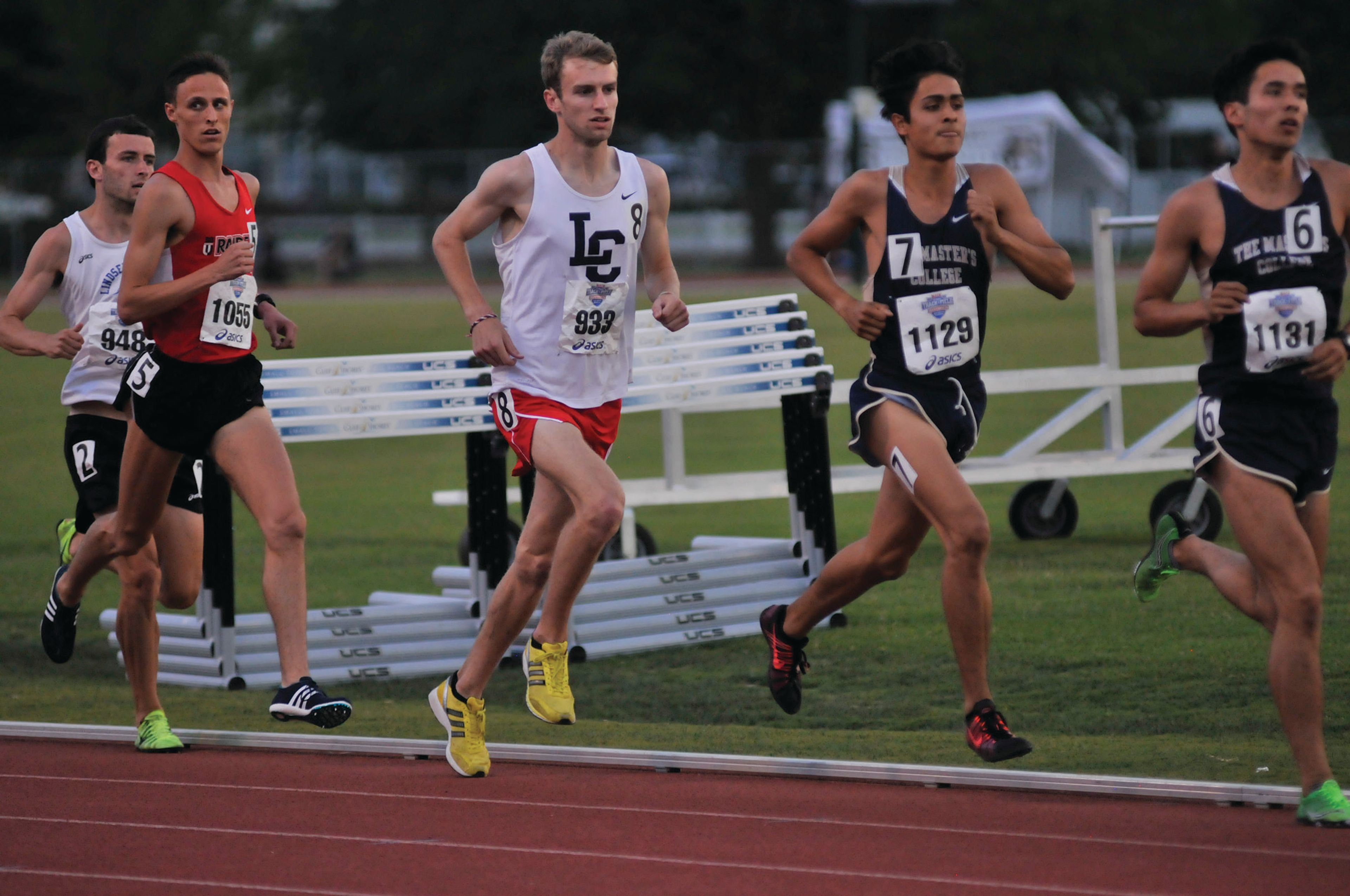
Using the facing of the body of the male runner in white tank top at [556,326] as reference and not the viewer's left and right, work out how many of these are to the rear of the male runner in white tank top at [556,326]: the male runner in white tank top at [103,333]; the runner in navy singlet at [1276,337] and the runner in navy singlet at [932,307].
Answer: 1

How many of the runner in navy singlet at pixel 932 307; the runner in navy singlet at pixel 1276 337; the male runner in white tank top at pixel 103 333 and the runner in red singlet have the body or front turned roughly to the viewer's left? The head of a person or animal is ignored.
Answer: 0

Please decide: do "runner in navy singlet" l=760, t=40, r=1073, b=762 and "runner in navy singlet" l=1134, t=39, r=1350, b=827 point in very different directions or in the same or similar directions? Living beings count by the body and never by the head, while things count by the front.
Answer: same or similar directions

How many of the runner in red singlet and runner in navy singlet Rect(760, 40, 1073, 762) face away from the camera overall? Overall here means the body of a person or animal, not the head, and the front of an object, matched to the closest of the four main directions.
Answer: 0

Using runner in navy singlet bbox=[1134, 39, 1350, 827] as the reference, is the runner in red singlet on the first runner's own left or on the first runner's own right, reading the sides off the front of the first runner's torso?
on the first runner's own right

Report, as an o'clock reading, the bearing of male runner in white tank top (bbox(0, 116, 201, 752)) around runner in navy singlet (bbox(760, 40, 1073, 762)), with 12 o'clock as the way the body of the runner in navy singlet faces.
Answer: The male runner in white tank top is roughly at 5 o'clock from the runner in navy singlet.

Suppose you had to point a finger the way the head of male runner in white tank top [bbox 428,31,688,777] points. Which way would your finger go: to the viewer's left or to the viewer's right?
to the viewer's right

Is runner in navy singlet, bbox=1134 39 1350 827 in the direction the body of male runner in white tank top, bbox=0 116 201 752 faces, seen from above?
yes

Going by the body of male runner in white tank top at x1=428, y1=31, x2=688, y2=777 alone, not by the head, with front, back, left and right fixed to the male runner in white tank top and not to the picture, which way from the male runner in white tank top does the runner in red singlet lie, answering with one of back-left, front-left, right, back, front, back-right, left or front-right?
back-right

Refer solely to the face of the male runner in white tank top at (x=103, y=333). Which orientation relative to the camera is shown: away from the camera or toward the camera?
toward the camera

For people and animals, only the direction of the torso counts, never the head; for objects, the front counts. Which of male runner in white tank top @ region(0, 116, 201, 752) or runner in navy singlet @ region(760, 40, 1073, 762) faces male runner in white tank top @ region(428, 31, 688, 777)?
male runner in white tank top @ region(0, 116, 201, 752)

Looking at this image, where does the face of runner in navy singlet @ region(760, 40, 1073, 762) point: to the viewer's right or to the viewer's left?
to the viewer's right

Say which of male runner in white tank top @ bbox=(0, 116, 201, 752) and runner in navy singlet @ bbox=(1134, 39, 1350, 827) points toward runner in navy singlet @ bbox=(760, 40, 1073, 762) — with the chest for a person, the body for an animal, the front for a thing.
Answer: the male runner in white tank top

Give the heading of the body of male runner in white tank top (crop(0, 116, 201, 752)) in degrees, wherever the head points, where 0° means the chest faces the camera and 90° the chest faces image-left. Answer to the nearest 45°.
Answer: approximately 315°

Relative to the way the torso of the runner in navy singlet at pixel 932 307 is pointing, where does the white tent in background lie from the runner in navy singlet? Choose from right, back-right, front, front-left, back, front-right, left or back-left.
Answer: back-left

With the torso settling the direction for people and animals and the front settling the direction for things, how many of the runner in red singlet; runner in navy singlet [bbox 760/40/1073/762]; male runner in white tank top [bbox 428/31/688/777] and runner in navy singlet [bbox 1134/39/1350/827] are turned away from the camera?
0

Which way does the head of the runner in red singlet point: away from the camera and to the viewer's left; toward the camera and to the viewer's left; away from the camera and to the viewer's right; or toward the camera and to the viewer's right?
toward the camera and to the viewer's right

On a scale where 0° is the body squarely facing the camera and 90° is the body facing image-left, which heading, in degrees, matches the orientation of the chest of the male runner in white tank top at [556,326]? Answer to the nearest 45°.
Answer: approximately 315°

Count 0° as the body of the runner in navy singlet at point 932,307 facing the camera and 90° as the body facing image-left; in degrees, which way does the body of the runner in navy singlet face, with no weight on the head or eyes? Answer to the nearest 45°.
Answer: approximately 315°

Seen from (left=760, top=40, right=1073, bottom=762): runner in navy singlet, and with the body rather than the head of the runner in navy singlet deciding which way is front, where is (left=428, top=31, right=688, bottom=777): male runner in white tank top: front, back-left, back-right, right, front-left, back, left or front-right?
back-right

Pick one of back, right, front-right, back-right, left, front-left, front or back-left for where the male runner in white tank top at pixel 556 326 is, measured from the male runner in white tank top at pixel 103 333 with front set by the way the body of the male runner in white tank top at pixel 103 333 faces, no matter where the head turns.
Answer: front

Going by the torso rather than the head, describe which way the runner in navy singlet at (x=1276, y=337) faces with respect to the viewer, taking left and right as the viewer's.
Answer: facing the viewer and to the right of the viewer
